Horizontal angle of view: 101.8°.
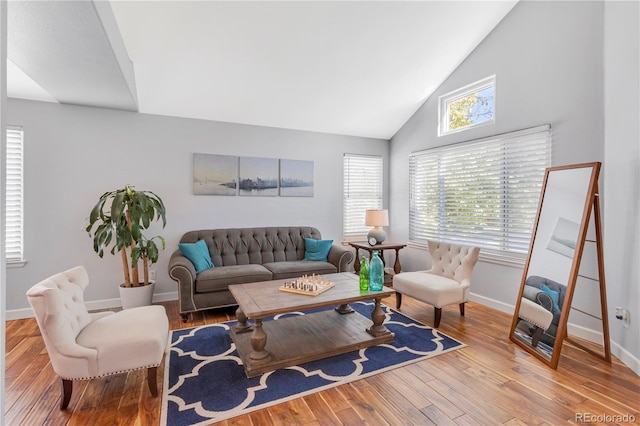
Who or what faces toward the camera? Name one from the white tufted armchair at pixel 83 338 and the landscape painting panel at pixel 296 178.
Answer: the landscape painting panel

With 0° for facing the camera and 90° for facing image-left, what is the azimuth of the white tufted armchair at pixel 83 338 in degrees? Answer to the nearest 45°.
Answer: approximately 270°

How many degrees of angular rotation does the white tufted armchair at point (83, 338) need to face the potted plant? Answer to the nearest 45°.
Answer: approximately 90° to its left

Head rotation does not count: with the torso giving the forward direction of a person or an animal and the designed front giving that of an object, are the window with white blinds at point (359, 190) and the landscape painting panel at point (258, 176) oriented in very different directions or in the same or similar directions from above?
same or similar directions

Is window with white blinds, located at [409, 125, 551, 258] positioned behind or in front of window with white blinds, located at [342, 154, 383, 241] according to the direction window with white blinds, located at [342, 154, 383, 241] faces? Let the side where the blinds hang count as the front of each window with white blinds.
in front

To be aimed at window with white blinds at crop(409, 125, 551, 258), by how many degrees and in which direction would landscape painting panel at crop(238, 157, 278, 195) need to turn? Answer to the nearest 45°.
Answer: approximately 45° to its left

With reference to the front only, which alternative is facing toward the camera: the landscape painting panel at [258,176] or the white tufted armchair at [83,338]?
the landscape painting panel

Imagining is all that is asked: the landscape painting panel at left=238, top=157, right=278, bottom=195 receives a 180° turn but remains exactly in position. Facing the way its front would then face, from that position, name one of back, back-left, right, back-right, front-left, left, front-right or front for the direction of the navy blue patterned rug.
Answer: back

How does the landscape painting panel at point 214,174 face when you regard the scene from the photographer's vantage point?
facing the viewer

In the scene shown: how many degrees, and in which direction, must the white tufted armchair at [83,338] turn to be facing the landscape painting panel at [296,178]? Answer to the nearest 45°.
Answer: approximately 45° to its left

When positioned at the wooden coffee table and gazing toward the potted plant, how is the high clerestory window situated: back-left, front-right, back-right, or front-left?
back-right

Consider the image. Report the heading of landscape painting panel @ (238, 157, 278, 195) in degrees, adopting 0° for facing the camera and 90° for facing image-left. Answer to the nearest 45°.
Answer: approximately 0°

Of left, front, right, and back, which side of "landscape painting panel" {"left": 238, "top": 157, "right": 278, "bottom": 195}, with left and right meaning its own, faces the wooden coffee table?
front

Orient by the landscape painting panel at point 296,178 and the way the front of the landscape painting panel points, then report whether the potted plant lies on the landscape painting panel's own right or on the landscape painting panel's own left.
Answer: on the landscape painting panel's own right

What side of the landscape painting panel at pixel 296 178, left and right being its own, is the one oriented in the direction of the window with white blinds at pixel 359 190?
left

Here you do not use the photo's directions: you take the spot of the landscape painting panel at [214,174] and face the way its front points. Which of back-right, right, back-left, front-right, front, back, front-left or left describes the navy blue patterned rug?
front

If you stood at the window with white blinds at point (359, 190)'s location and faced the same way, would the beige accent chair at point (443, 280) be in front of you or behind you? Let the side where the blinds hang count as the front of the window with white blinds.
in front

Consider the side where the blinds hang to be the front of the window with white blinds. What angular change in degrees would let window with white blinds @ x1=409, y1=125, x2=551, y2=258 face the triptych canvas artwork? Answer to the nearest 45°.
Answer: approximately 45° to its right
